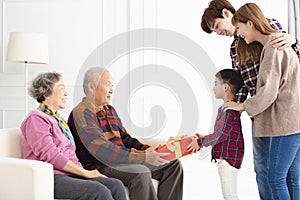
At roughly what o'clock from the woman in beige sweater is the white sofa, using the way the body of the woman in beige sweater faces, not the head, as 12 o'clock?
The white sofa is roughly at 11 o'clock from the woman in beige sweater.

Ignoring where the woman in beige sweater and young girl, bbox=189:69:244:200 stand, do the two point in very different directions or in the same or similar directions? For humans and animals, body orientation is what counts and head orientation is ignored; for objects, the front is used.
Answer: same or similar directions

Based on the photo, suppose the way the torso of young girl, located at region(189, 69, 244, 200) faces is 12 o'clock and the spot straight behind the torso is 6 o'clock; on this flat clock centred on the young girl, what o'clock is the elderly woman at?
The elderly woman is roughly at 11 o'clock from the young girl.

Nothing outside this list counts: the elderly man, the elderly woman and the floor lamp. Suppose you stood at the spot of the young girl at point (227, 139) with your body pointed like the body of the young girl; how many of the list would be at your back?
0

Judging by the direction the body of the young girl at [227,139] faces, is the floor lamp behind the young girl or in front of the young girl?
in front

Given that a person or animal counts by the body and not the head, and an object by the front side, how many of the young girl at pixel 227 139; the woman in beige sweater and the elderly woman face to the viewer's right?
1

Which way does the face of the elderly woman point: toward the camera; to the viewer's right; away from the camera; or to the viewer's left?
to the viewer's right

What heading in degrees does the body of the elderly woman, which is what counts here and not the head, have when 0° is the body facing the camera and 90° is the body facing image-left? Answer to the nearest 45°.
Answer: approximately 270°

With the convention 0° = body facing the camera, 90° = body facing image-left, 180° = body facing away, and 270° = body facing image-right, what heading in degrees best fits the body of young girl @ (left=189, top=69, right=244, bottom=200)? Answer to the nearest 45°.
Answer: approximately 90°

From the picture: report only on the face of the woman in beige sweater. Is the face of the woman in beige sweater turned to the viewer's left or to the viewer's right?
to the viewer's left

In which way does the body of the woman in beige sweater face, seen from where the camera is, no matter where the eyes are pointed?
to the viewer's left

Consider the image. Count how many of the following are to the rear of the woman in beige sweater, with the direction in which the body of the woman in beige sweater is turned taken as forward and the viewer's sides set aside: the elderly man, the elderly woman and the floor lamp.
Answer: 0

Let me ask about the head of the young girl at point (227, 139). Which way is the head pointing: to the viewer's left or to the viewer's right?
to the viewer's left

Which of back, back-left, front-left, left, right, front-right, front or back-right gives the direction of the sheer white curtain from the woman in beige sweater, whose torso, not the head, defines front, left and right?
right

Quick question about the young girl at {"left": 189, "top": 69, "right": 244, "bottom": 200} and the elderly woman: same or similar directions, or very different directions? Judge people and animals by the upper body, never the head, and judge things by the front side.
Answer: very different directions
